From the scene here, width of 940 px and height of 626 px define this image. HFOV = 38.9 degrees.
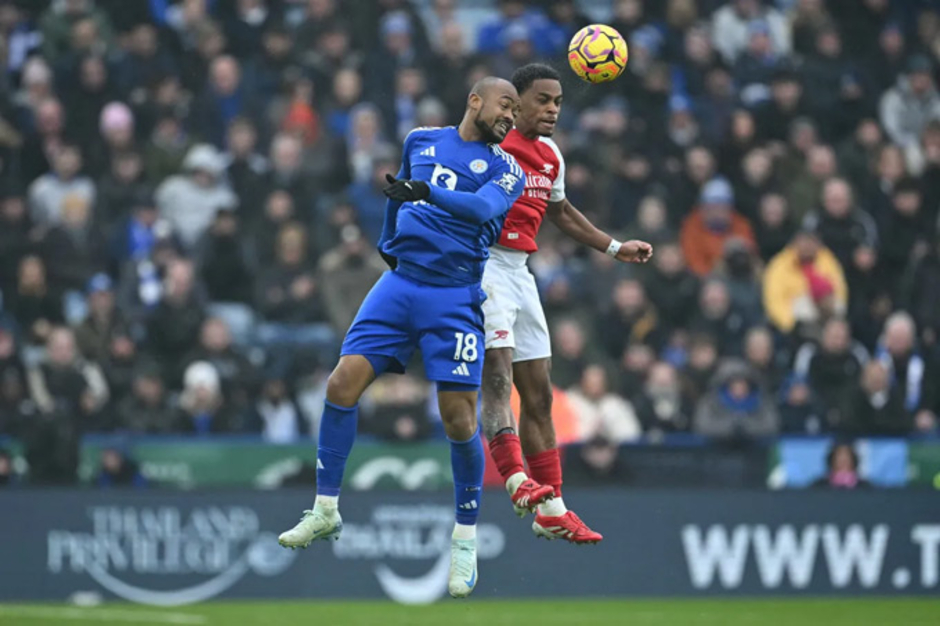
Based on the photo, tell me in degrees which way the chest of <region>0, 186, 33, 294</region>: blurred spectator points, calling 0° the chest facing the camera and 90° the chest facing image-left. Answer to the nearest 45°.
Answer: approximately 0°

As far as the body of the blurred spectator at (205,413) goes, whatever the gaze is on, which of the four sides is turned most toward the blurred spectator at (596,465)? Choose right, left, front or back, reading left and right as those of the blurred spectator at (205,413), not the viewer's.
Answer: left

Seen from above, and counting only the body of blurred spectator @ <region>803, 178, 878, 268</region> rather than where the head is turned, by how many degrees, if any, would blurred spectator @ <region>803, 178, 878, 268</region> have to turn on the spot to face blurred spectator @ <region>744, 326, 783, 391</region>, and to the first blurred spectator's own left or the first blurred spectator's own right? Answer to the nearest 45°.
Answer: approximately 45° to the first blurred spectator's own right

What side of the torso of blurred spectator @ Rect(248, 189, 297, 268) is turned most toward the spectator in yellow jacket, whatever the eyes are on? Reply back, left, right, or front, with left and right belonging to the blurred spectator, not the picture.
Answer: left

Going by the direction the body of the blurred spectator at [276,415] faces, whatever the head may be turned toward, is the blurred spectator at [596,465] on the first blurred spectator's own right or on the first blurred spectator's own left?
on the first blurred spectator's own left

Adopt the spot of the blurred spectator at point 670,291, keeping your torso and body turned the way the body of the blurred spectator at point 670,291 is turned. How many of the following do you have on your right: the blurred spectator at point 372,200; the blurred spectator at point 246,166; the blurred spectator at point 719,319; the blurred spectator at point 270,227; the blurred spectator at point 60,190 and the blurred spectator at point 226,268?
5
